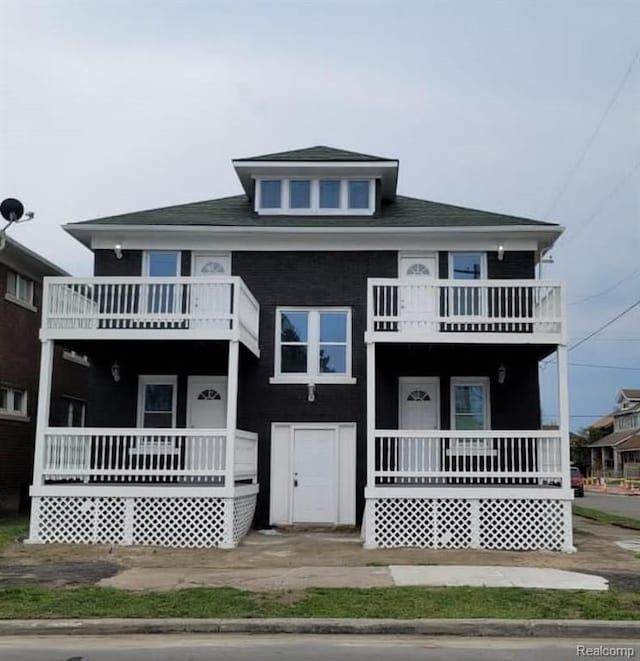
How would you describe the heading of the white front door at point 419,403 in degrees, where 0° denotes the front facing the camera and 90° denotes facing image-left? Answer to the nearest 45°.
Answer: approximately 0°

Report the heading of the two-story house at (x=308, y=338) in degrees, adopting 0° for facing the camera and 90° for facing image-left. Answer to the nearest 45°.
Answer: approximately 0°

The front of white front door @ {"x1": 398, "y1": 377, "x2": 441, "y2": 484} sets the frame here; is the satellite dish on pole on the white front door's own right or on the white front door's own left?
on the white front door's own right

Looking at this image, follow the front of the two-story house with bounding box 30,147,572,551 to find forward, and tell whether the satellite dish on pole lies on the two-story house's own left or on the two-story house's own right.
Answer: on the two-story house's own right

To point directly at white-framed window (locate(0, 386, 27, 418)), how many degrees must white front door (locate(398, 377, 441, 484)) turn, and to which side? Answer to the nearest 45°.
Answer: approximately 90° to its right

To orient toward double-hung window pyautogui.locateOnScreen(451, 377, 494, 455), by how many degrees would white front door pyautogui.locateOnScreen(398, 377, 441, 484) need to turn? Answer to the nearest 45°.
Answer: approximately 90° to its left

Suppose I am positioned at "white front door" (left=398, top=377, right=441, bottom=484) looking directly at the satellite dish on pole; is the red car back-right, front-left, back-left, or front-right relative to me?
back-right

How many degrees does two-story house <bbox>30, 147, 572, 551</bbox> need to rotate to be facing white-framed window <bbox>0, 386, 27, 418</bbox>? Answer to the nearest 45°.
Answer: approximately 135° to its right

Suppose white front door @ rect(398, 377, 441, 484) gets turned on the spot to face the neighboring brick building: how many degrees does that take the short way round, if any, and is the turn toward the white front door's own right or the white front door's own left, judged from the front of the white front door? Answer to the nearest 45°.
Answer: approximately 90° to the white front door's own right
